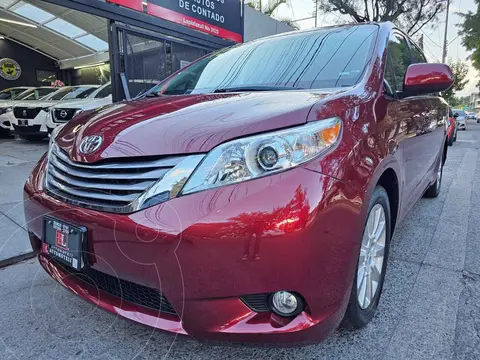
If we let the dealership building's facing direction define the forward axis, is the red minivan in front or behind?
in front

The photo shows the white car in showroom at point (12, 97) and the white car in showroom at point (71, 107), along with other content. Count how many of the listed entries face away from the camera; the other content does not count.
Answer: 0

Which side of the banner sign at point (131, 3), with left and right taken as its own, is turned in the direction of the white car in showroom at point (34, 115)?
back

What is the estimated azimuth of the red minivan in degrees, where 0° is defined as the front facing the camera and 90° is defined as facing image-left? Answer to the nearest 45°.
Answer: approximately 45°

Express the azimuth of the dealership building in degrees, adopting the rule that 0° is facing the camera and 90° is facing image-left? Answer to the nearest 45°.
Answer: approximately 315°

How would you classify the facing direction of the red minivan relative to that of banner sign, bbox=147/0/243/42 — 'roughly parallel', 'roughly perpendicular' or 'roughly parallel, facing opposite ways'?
roughly perpendicular

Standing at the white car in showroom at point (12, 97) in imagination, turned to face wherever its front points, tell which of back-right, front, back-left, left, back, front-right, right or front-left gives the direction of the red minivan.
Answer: front-left

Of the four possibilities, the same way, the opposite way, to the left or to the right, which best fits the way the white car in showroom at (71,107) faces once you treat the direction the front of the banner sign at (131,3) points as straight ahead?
to the right

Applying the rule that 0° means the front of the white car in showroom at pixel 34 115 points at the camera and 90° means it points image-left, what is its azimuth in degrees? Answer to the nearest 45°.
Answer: approximately 45°

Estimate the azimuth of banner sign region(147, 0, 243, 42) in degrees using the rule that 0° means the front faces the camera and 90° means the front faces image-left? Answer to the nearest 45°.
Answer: approximately 315°
